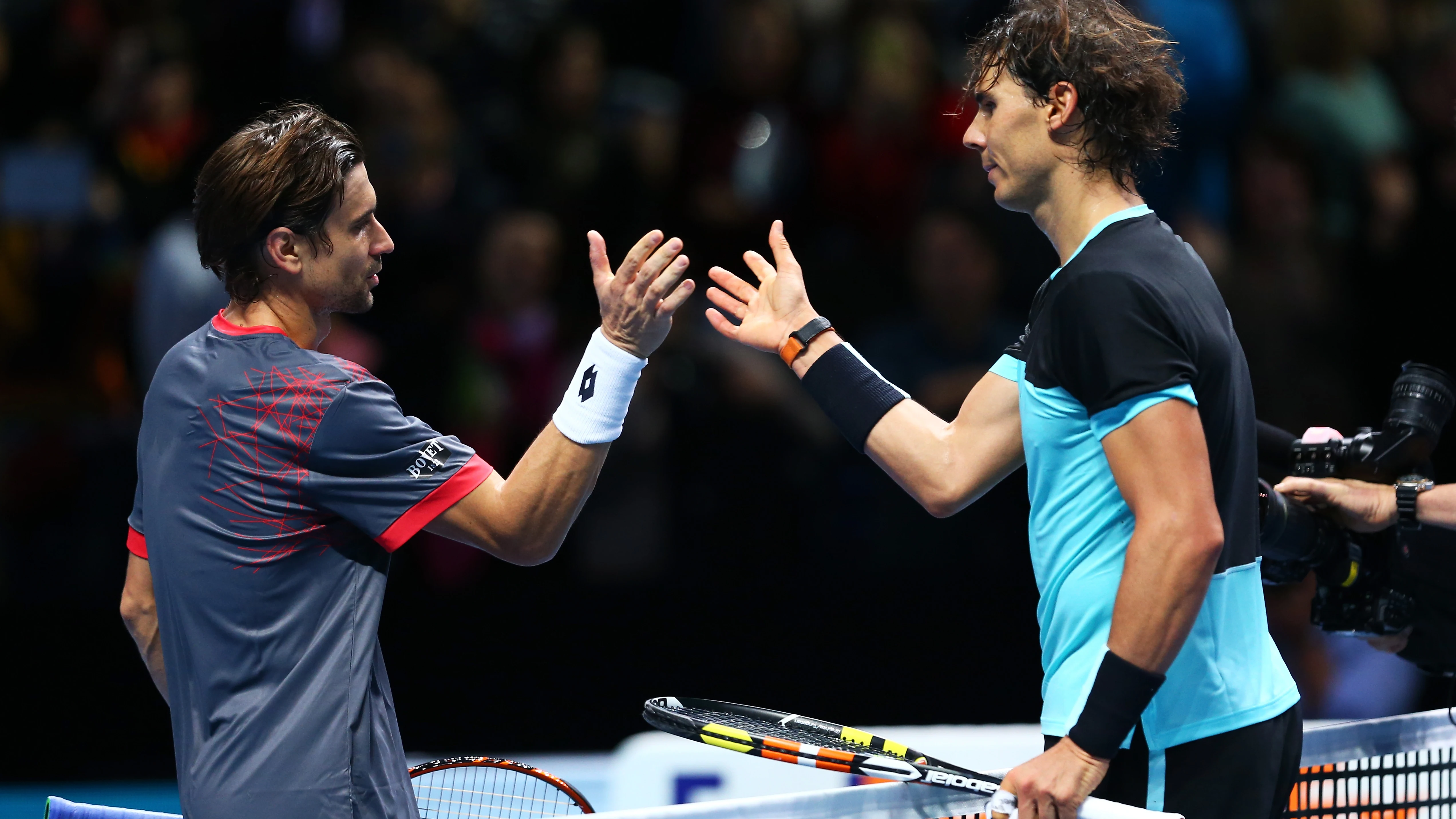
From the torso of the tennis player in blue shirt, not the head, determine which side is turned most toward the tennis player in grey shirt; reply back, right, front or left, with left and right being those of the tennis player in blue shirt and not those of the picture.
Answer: front

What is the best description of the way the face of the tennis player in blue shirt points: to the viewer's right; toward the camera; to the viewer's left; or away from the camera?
to the viewer's left

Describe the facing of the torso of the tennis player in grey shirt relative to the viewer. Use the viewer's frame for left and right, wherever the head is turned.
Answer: facing away from the viewer and to the right of the viewer

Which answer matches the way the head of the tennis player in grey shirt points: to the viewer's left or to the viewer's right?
to the viewer's right

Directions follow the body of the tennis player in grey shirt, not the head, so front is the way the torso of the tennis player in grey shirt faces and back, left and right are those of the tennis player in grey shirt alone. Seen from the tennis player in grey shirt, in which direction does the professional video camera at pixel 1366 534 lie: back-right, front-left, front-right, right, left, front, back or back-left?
front-right

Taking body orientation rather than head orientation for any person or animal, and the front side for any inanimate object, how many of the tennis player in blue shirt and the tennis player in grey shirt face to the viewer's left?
1

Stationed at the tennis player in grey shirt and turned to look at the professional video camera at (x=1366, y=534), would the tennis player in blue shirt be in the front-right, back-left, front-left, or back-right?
front-right

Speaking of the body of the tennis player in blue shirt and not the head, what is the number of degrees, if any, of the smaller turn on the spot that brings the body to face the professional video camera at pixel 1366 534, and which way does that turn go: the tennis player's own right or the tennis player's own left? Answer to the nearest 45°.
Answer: approximately 135° to the tennis player's own right

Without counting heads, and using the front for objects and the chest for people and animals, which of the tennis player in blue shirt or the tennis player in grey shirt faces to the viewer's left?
the tennis player in blue shirt

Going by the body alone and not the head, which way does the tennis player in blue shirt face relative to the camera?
to the viewer's left

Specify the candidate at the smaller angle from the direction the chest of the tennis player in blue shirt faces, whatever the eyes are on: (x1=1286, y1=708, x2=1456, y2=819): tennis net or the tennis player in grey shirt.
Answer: the tennis player in grey shirt

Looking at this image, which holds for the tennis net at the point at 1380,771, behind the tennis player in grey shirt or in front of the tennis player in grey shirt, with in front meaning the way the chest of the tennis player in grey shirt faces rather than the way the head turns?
in front
